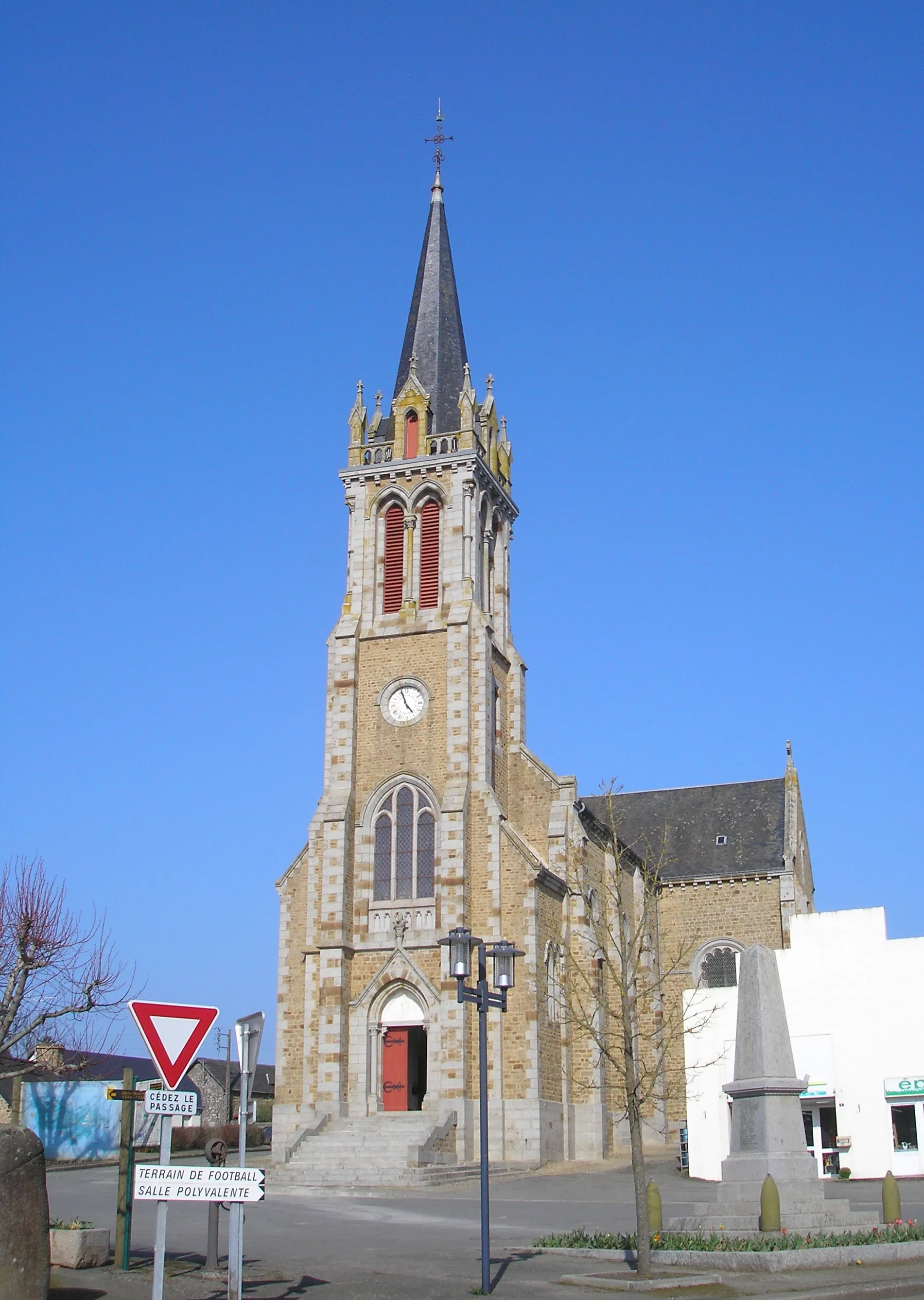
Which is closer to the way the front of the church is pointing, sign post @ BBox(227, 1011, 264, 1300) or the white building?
the sign post

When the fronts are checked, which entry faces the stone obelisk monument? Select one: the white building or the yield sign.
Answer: the white building

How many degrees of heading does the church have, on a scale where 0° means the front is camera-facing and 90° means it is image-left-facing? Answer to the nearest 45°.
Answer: approximately 0°

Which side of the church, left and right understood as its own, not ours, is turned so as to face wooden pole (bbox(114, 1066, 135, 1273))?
front

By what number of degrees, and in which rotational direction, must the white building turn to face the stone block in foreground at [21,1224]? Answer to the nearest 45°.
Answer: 0° — it already faces it

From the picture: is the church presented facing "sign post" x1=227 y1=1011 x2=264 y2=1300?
yes

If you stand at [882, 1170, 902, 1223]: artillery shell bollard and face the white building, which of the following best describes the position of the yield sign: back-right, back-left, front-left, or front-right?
back-left

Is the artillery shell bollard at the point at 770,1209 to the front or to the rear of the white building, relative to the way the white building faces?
to the front

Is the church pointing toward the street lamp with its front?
yes

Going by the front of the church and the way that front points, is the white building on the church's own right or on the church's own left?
on the church's own left

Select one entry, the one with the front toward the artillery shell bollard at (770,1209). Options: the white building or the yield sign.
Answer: the white building

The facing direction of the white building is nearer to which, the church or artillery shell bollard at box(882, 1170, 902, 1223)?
the artillery shell bollard

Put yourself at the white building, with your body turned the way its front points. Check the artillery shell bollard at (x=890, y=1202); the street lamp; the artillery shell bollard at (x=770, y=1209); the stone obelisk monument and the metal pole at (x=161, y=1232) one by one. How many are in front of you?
5
